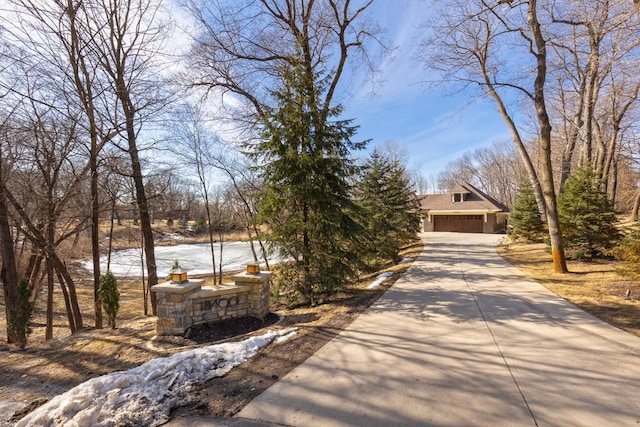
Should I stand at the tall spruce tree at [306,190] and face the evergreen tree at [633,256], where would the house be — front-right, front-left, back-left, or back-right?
front-left

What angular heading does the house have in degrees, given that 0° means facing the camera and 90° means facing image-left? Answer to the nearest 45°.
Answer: approximately 0°

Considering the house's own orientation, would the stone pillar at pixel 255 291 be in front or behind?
in front

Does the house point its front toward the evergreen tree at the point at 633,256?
yes

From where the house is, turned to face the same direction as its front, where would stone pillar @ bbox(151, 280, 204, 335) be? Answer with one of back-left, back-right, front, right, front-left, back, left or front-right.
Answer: front

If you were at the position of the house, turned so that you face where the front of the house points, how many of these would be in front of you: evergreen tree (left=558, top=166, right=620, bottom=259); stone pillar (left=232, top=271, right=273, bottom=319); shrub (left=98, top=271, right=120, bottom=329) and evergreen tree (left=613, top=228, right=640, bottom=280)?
4

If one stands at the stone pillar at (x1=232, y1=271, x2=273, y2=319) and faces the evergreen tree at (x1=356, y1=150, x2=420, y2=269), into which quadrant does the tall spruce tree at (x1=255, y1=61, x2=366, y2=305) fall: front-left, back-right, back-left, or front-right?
front-right

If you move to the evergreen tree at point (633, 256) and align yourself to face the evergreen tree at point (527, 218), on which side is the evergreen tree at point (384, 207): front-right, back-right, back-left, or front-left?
front-left

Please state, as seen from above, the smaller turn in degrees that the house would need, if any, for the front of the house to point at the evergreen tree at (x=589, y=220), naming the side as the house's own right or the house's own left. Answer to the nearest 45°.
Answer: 0° — it already faces it

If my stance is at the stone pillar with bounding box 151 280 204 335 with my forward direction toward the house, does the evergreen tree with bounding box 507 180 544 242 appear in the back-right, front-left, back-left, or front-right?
front-right

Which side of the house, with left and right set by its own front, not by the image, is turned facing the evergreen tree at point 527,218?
front

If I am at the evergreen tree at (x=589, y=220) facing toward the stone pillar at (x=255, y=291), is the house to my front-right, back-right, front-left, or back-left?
back-right

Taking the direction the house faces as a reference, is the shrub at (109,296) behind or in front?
in front

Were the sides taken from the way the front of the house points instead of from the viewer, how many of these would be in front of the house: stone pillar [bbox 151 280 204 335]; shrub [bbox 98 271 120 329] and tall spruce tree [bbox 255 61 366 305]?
3
